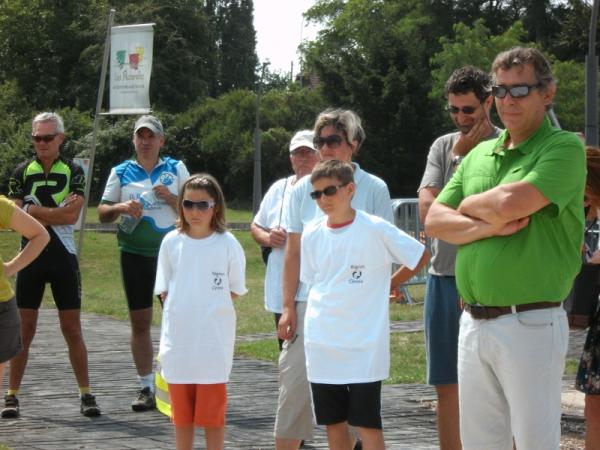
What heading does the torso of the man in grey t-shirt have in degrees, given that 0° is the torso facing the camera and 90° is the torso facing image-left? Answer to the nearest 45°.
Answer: approximately 45°

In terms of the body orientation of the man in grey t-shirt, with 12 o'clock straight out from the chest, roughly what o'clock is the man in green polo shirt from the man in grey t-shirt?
The man in green polo shirt is roughly at 10 o'clock from the man in grey t-shirt.

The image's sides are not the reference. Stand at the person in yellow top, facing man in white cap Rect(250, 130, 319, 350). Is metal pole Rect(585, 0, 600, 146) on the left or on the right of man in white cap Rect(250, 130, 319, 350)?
left

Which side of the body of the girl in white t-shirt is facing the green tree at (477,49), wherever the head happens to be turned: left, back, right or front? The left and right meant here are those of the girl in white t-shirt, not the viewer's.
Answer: back

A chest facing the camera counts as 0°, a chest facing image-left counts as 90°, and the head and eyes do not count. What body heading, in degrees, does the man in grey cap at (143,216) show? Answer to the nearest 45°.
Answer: approximately 0°

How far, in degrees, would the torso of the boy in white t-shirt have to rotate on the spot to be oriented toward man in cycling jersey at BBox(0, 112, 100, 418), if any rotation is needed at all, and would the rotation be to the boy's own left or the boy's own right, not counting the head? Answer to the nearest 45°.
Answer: approximately 90° to the boy's own right

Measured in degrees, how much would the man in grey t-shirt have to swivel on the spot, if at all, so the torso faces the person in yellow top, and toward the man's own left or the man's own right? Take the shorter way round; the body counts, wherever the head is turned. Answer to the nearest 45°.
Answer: approximately 45° to the man's own right

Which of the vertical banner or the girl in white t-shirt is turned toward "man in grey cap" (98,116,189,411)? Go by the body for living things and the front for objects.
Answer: the vertical banner

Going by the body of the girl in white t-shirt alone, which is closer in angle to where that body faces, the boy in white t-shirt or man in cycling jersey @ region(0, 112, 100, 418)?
the boy in white t-shirt

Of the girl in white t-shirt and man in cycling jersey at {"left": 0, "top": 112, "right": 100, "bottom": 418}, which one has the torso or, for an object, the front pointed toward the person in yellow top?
the man in cycling jersey

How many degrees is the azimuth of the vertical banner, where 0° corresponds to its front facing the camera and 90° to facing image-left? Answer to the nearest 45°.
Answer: approximately 0°
